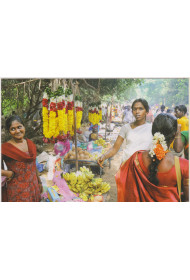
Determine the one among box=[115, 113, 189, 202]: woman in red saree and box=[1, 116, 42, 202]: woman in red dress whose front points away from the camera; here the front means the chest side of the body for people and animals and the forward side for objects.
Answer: box=[115, 113, 189, 202]: woman in red saree

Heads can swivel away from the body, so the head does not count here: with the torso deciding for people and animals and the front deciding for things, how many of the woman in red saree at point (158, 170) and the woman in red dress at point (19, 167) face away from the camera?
1

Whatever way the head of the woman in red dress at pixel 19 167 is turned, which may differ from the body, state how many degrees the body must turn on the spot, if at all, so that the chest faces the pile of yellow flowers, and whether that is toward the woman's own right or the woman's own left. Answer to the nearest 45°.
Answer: approximately 135° to the woman's own left

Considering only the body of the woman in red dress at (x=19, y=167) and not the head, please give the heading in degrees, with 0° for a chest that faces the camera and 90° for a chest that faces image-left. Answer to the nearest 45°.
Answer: approximately 315°

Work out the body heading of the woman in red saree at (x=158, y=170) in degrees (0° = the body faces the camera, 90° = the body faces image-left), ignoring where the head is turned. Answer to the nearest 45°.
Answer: approximately 180°
